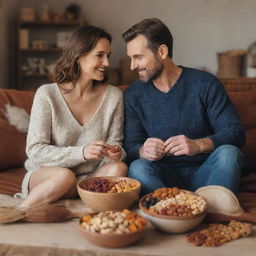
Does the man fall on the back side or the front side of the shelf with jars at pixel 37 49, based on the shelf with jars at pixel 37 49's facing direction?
on the front side

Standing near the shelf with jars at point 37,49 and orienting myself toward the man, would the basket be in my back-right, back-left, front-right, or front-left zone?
front-left

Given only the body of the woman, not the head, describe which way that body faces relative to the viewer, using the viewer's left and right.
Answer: facing the viewer and to the right of the viewer

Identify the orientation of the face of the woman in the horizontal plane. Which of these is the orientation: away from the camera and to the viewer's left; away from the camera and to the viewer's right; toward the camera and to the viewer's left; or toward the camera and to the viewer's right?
toward the camera and to the viewer's right

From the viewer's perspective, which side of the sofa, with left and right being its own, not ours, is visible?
front

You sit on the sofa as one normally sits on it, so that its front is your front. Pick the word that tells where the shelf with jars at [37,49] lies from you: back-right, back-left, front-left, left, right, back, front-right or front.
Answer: back

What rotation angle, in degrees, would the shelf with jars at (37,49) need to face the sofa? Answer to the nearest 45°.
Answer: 0° — it already faces it

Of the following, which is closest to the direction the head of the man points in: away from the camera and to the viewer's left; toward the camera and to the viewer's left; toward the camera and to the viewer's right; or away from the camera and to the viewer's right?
toward the camera and to the viewer's left

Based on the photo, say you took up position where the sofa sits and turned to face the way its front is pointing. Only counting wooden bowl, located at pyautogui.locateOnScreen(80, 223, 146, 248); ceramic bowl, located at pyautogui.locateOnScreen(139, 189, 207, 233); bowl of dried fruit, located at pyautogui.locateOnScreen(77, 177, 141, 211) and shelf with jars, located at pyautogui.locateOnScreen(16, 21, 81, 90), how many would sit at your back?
1

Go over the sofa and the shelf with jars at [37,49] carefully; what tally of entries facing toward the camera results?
2

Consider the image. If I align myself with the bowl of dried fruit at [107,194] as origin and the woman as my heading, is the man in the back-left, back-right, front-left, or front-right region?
front-right

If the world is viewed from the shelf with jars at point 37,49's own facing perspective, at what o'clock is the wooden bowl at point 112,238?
The wooden bowl is roughly at 12 o'clock from the shelf with jars.

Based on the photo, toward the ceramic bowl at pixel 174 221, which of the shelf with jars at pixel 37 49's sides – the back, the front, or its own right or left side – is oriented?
front
